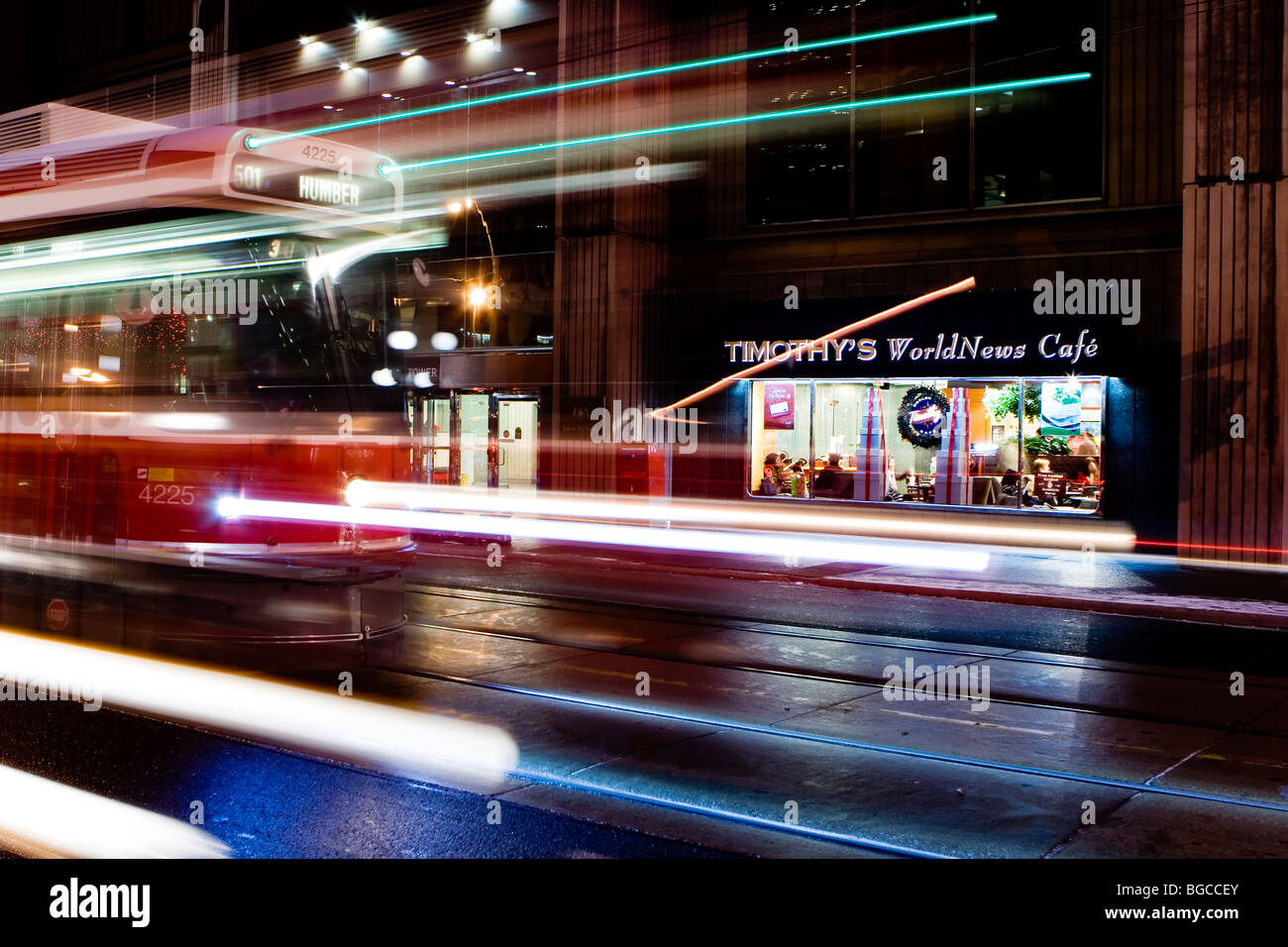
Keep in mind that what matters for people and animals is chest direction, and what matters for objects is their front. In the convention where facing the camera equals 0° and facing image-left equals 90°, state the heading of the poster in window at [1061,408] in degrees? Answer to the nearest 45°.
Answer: approximately 0°

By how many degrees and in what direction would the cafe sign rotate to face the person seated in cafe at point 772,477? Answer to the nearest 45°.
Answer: approximately 135° to its right

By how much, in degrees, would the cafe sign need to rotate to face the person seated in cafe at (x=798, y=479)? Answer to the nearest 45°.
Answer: approximately 135° to its right
